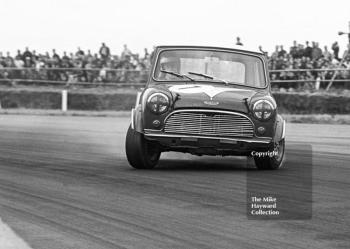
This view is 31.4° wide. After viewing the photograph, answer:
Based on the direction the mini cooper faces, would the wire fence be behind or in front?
behind

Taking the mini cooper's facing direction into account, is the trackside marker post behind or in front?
behind

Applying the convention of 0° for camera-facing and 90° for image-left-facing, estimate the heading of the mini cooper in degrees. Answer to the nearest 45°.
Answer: approximately 0°
